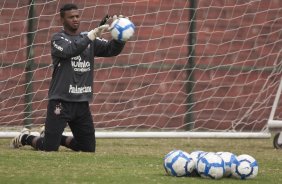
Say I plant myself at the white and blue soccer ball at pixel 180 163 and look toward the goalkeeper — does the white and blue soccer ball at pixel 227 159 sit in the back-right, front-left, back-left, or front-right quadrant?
back-right

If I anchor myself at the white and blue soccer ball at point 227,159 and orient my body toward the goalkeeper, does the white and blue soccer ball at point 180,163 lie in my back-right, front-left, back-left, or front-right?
front-left

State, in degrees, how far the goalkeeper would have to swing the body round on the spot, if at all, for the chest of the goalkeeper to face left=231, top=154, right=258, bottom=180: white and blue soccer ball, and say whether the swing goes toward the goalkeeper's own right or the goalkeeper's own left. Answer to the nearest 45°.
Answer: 0° — they already face it

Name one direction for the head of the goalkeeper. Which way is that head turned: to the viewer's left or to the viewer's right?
to the viewer's right

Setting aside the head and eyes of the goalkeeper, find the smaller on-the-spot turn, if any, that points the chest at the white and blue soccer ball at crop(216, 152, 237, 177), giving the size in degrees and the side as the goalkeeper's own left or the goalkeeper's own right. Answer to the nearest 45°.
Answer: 0° — they already face it

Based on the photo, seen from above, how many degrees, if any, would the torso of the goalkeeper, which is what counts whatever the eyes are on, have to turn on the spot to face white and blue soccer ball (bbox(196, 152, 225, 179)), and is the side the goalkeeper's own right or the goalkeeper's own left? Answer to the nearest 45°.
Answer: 0° — they already face it

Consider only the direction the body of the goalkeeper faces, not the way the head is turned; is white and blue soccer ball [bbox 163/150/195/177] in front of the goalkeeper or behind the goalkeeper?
in front

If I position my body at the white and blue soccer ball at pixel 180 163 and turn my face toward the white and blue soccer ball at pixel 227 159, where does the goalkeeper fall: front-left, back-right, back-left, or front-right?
back-left

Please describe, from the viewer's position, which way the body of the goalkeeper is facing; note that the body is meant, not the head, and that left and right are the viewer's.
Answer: facing the viewer and to the right of the viewer
